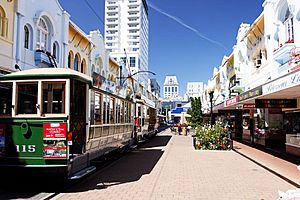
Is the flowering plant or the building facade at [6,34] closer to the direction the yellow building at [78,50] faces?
the flowering plant

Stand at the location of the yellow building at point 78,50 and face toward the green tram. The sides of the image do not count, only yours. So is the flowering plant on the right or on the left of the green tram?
left

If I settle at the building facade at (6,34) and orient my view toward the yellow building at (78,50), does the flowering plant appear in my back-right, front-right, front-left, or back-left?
front-right

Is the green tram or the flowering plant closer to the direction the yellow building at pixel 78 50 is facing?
the flowering plant

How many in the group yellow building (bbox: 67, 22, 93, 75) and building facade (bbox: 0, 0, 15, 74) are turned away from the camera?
0

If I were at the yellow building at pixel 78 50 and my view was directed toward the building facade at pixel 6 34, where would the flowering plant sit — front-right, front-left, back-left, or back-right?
front-left

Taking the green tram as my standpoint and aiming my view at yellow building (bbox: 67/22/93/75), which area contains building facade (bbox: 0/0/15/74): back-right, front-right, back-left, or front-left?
front-left

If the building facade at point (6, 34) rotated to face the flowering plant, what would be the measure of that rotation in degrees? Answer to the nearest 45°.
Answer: approximately 45° to its left

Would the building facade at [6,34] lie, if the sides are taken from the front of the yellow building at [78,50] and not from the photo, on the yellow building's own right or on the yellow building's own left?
on the yellow building's own right

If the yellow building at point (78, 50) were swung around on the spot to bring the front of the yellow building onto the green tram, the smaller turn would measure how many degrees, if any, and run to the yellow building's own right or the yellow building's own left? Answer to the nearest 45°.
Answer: approximately 45° to the yellow building's own right

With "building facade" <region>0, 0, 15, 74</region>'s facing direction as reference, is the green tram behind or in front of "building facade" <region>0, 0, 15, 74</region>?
in front

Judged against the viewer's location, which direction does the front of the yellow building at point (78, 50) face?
facing the viewer and to the right of the viewer
